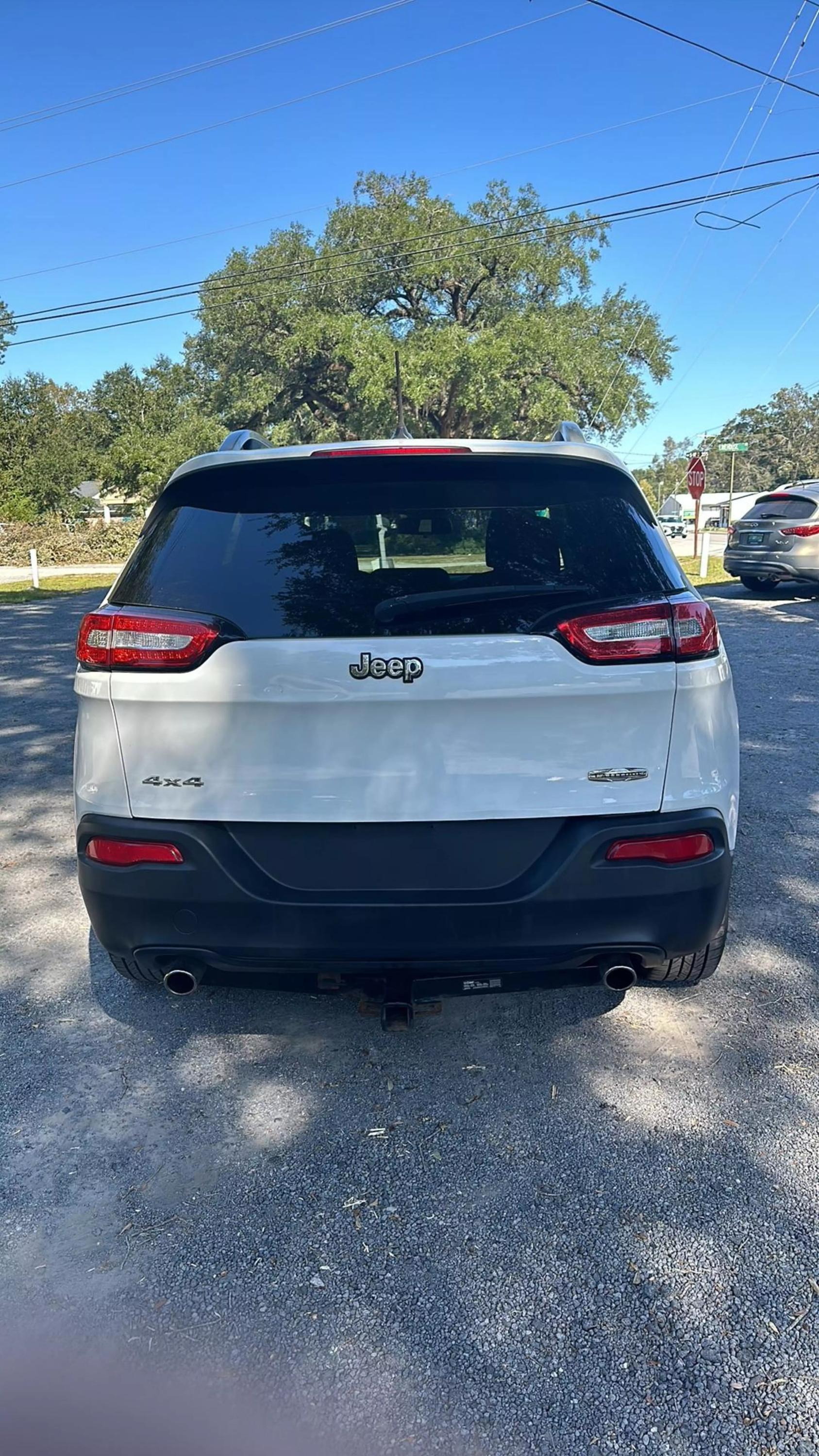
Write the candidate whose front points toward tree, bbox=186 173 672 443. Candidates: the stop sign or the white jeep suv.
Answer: the white jeep suv

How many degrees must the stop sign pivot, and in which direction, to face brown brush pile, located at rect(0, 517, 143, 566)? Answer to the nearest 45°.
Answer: approximately 45° to its right

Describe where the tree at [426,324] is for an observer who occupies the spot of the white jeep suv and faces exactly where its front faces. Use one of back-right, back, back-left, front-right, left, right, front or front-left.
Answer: front

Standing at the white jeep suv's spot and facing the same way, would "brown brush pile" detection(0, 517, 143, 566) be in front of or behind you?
in front

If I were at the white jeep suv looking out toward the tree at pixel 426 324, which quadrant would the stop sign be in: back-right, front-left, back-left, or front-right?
front-right

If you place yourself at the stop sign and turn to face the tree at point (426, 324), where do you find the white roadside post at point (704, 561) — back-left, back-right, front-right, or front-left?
back-left

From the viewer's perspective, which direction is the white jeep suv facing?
away from the camera

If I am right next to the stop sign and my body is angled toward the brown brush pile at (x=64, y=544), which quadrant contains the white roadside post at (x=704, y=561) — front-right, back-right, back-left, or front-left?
back-left

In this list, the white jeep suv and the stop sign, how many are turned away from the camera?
1

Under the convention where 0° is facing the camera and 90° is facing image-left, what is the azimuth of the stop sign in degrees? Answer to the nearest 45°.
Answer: approximately 45°

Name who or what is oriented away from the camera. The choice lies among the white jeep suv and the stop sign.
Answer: the white jeep suv
